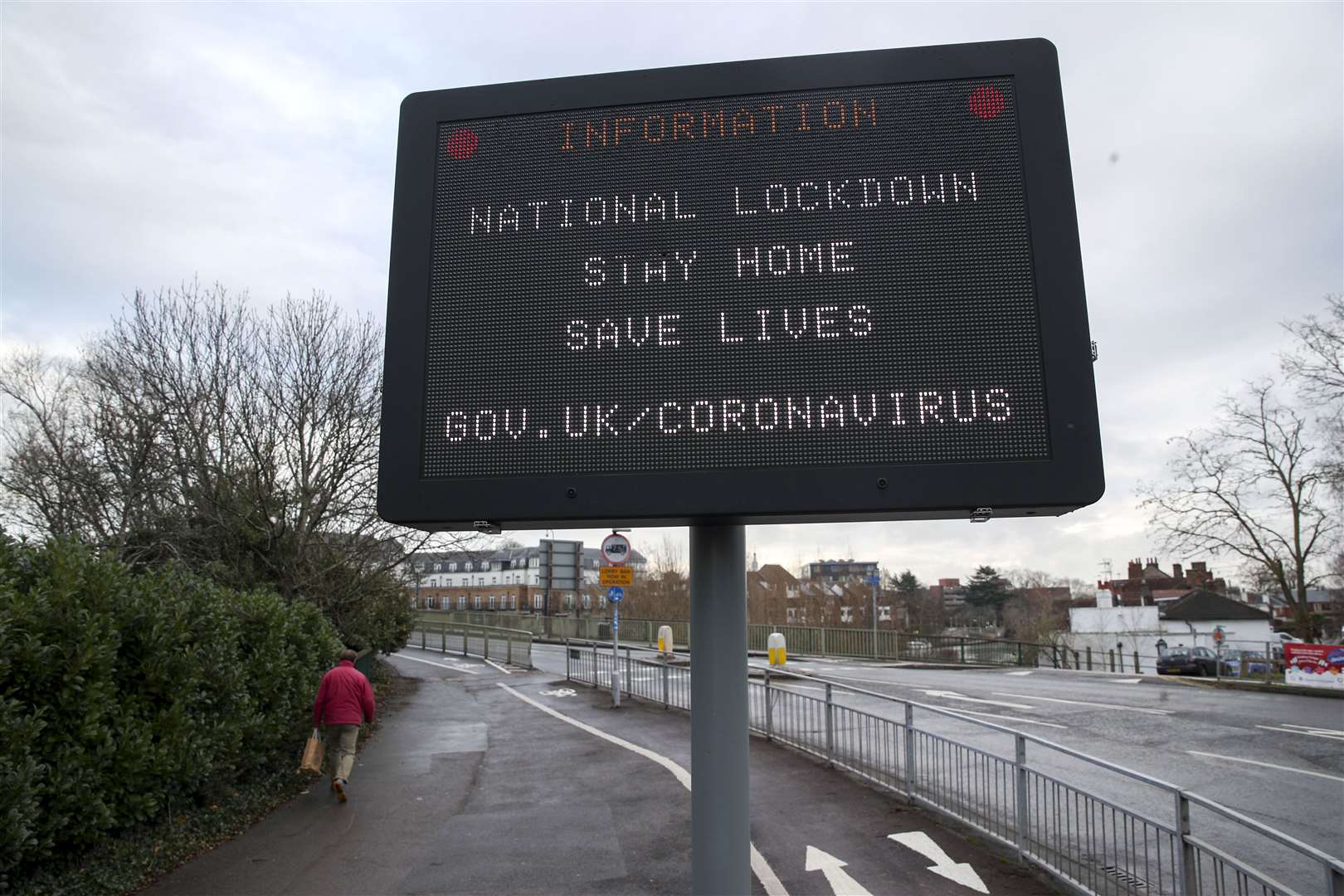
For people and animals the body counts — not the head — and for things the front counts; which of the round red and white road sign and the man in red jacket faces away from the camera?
the man in red jacket

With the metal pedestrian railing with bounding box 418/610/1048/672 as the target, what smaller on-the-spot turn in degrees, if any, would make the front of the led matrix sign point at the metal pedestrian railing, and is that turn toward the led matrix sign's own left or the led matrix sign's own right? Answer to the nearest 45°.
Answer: approximately 180°

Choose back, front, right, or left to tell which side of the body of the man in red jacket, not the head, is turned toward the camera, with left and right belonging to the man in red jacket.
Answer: back

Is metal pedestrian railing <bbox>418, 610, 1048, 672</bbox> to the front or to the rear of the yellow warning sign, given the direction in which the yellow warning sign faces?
to the rear

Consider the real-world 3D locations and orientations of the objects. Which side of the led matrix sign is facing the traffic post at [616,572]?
back

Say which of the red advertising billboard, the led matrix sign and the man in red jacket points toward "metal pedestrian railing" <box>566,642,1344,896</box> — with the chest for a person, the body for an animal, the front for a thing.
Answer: the red advertising billboard

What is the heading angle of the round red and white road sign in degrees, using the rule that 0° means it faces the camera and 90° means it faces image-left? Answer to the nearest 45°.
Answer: approximately 0°

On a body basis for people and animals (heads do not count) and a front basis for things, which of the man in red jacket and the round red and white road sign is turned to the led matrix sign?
the round red and white road sign

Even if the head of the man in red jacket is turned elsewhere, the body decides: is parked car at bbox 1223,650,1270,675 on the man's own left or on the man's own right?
on the man's own right
